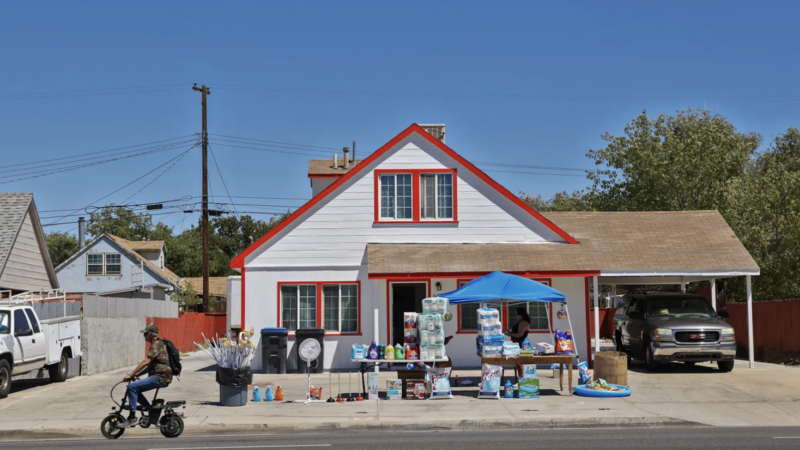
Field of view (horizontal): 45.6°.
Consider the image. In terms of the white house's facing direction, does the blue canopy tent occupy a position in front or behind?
in front

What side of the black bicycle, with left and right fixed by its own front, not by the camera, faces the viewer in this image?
left

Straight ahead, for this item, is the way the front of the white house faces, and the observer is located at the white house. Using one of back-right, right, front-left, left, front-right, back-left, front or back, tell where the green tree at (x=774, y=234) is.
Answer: back-left

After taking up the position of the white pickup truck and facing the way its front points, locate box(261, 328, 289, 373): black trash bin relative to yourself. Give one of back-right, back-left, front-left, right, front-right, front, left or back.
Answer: back-left

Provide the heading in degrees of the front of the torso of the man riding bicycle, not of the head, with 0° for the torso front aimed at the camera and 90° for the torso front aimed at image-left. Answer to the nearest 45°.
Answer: approximately 90°

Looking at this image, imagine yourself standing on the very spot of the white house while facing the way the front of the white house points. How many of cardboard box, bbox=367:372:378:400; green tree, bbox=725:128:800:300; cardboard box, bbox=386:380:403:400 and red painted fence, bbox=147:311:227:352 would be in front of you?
2

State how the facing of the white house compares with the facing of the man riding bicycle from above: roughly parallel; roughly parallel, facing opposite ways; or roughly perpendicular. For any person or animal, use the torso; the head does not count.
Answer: roughly perpendicular

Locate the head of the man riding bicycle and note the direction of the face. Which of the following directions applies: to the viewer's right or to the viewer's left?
to the viewer's left

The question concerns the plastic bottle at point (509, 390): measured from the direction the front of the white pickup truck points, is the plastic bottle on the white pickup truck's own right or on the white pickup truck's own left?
on the white pickup truck's own left

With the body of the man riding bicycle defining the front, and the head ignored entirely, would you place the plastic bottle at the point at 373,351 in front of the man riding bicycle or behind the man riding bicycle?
behind

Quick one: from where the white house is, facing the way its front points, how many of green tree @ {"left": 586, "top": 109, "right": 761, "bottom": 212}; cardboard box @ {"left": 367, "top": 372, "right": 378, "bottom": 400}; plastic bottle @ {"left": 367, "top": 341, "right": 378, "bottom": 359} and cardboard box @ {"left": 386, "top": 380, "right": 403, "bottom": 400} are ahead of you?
3

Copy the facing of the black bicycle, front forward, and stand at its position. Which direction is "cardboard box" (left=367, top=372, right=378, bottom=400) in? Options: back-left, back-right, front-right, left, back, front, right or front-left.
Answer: back-right

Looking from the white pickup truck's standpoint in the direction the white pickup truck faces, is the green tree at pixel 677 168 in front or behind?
behind
